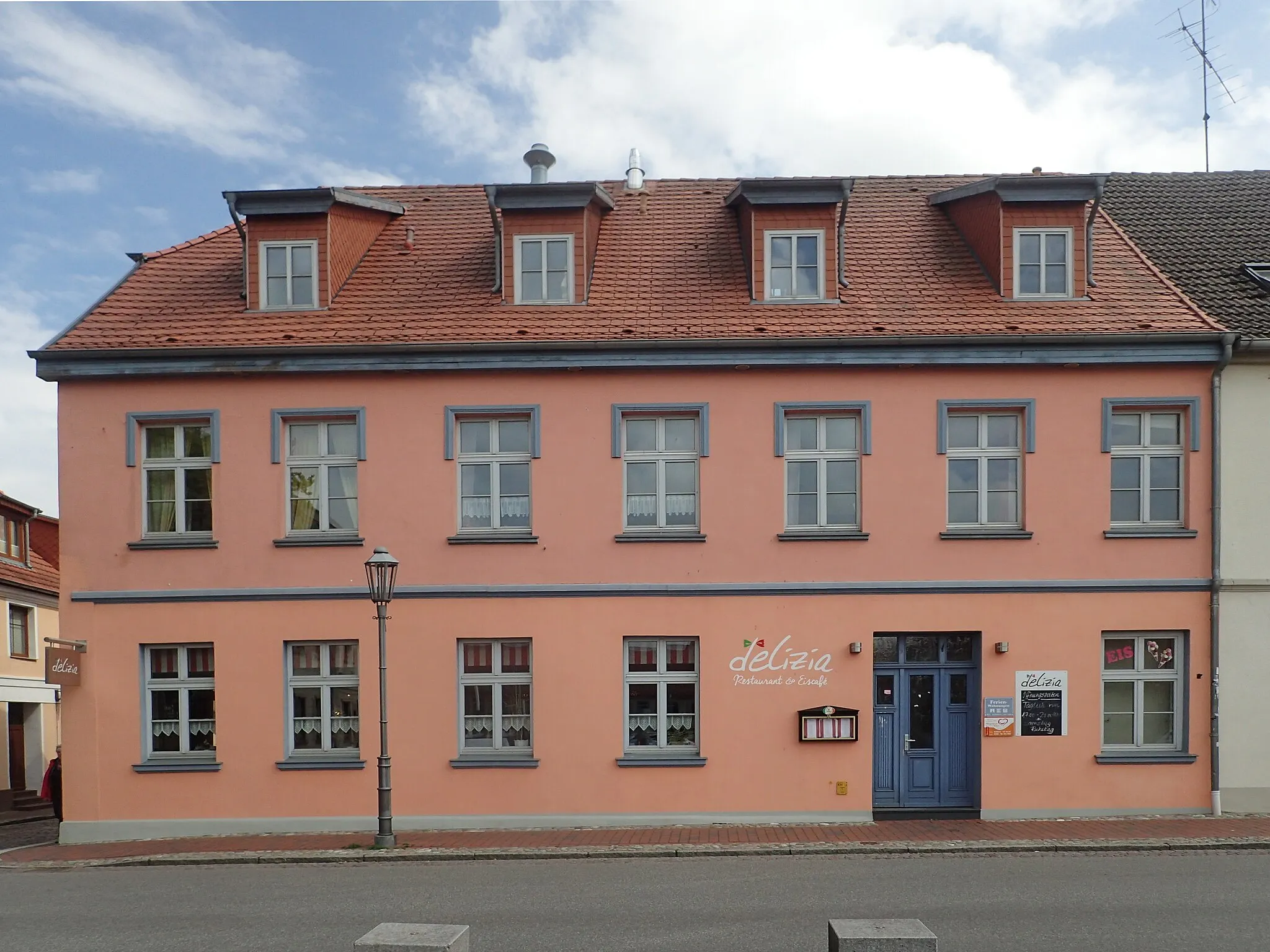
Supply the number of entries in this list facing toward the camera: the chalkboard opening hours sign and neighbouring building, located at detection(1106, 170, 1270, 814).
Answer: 2

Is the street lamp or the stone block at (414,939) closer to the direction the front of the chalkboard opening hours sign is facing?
the stone block

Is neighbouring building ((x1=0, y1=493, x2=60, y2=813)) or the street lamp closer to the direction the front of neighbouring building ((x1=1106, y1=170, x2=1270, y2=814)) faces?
the street lamp

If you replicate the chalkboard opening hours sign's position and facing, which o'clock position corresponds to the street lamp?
The street lamp is roughly at 2 o'clock from the chalkboard opening hours sign.

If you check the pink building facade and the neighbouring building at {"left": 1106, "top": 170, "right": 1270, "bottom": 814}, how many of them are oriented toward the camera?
2

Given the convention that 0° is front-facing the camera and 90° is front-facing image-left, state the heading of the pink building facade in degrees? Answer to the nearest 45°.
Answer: approximately 0°

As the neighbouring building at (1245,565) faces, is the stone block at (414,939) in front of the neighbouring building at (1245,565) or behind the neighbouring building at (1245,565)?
in front

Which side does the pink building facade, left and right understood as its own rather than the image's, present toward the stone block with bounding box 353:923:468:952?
front

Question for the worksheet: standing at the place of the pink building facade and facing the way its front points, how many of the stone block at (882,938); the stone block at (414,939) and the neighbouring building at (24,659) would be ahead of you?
2
